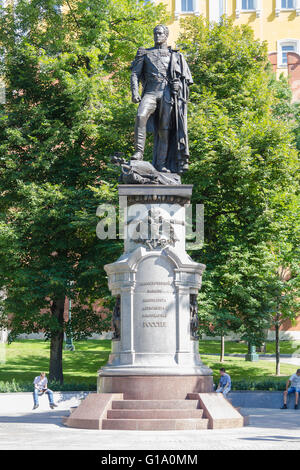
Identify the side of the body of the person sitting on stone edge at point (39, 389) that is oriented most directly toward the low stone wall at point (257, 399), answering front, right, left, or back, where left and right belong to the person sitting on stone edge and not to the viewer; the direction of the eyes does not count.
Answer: left

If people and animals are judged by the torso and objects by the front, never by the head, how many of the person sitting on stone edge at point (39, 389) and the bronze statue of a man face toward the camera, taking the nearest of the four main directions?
2

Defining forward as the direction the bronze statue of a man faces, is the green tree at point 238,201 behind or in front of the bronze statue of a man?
behind

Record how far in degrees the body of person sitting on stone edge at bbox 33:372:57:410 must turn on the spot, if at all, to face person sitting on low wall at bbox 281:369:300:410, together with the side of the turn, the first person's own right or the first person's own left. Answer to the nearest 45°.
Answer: approximately 90° to the first person's own left

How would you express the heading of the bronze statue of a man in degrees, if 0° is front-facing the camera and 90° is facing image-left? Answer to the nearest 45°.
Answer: approximately 0°
